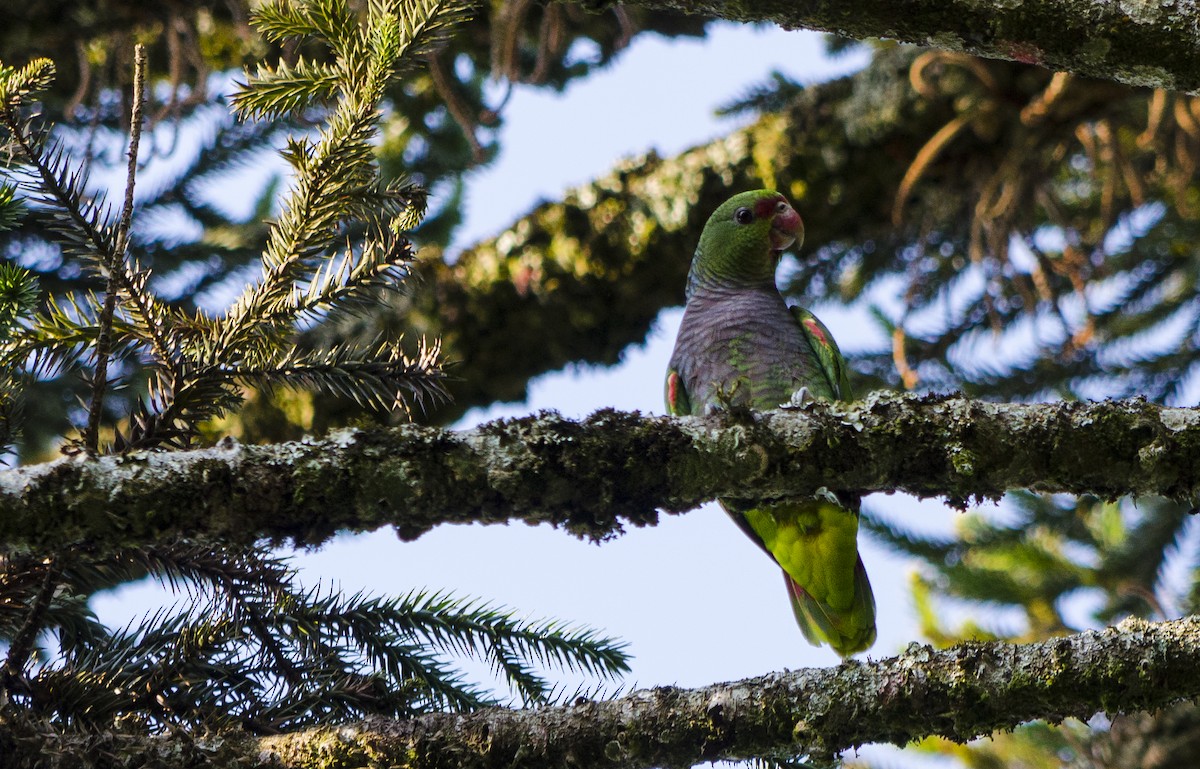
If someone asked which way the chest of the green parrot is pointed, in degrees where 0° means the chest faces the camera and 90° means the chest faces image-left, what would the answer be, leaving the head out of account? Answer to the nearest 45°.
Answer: approximately 0°

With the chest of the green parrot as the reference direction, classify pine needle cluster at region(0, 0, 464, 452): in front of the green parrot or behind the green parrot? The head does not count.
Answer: in front

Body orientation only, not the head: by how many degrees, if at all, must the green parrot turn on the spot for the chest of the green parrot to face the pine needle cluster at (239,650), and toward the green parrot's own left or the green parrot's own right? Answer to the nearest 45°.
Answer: approximately 45° to the green parrot's own right
